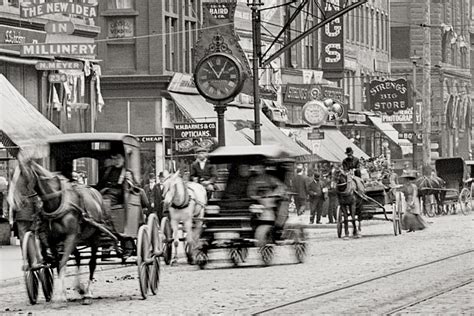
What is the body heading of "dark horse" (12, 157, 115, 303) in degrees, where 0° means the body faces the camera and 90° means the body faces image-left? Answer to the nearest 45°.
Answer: approximately 45°

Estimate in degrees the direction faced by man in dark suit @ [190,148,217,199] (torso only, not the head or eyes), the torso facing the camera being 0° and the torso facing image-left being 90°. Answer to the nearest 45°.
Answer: approximately 0°

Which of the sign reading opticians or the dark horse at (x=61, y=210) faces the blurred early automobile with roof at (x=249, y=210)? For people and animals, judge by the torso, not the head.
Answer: the sign reading opticians

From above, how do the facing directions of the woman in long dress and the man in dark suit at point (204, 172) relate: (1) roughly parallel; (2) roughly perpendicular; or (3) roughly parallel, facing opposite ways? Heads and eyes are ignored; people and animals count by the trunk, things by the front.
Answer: roughly perpendicular

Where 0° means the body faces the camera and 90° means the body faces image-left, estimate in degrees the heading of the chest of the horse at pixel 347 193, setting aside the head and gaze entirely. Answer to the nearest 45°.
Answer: approximately 45°

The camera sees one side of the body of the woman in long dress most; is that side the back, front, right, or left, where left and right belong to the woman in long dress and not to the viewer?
front
